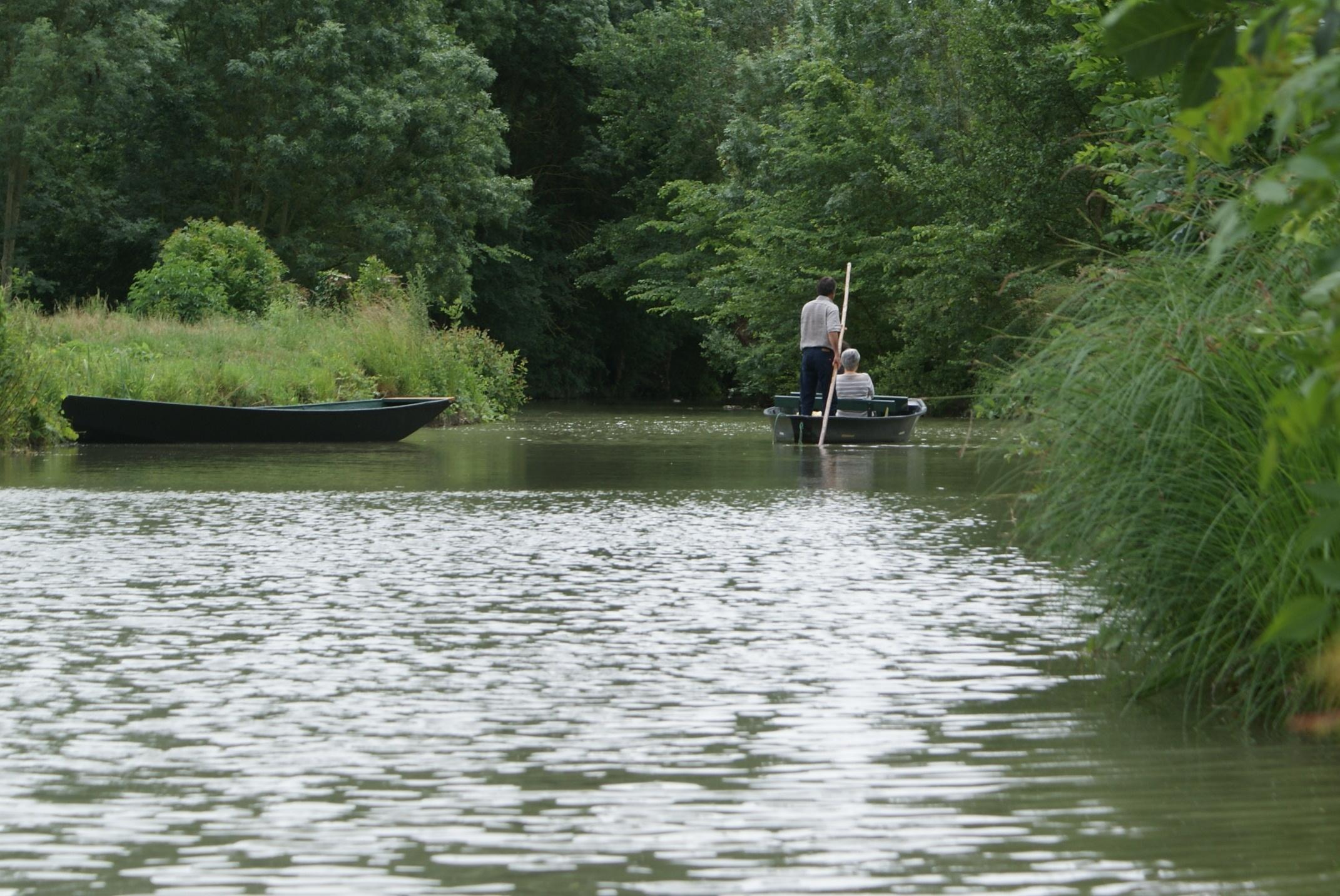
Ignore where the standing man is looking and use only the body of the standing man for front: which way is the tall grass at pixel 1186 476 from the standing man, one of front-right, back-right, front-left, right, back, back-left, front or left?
back-right

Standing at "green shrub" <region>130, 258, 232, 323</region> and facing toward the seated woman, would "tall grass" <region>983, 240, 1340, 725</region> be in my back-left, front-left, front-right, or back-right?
front-right

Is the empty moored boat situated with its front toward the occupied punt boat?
yes

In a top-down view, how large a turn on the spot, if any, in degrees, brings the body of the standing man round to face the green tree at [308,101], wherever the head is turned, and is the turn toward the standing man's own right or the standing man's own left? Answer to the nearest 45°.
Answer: approximately 90° to the standing man's own left

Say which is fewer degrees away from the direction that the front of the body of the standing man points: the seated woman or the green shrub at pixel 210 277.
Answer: the seated woman

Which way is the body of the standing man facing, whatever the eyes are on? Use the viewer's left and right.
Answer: facing away from the viewer and to the right of the viewer

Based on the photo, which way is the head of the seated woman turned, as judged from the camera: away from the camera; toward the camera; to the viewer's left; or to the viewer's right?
away from the camera

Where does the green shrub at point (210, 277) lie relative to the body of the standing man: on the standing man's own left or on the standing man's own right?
on the standing man's own left

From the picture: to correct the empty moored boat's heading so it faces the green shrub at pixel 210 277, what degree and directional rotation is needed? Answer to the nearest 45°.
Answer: approximately 90° to its left

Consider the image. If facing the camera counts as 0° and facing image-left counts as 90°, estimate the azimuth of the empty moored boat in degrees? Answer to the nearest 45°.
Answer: approximately 270°

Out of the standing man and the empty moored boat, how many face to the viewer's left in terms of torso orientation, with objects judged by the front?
0

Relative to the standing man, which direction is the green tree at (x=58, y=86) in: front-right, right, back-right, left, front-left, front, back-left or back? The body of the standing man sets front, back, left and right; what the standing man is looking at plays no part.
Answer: left

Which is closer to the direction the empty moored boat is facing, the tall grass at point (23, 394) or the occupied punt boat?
the occupied punt boat

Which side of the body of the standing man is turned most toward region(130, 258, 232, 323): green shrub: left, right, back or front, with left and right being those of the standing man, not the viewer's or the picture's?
left

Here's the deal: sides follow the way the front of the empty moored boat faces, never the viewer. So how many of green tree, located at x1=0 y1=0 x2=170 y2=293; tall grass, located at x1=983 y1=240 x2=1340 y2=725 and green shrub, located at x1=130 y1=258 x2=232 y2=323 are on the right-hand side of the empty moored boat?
1

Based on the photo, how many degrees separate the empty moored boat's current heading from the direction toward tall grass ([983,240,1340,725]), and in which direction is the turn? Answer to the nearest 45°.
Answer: approximately 90° to its right

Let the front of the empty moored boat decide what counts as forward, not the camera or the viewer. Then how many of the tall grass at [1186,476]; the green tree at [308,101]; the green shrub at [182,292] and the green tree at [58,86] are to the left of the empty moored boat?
3

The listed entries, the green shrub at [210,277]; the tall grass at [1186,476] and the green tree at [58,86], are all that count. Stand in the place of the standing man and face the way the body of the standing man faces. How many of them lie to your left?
2

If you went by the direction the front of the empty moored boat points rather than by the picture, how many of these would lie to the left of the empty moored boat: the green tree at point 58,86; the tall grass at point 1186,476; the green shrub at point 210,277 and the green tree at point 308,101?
3

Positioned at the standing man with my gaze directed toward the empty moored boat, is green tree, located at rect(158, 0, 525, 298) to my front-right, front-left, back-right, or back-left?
front-right
